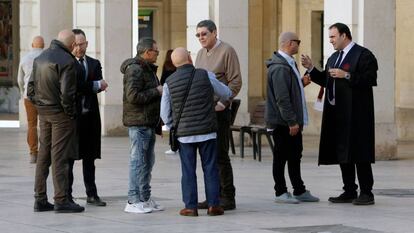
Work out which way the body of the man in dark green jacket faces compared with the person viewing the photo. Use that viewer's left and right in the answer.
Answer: facing to the right of the viewer

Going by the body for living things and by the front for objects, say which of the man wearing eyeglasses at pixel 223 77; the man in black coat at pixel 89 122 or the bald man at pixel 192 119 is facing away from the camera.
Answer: the bald man

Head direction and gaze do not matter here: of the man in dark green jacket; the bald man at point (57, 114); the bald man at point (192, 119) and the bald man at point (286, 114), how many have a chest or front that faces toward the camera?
0

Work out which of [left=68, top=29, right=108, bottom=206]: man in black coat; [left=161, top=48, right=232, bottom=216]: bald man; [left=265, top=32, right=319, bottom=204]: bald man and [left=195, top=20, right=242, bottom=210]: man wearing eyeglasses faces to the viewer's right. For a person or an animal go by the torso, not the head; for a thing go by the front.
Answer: [left=265, top=32, right=319, bottom=204]: bald man

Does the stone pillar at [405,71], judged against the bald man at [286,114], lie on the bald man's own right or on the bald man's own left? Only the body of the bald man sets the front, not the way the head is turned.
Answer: on the bald man's own left

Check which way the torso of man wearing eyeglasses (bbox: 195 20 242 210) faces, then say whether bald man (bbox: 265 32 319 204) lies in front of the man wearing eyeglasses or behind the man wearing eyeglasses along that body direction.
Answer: behind

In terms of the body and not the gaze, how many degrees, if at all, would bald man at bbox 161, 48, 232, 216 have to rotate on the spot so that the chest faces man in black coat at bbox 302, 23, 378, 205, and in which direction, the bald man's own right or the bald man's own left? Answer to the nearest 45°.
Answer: approximately 45° to the bald man's own right

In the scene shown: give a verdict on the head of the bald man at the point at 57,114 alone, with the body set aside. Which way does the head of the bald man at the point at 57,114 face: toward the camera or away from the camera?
away from the camera

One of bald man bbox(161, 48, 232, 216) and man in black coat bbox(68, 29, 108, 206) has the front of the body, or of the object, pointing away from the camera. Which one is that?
the bald man

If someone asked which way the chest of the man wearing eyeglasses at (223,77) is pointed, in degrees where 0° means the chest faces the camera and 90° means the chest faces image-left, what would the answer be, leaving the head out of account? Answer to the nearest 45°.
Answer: approximately 45°

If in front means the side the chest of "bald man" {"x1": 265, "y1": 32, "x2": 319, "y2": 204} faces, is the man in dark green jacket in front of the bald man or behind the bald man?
behind

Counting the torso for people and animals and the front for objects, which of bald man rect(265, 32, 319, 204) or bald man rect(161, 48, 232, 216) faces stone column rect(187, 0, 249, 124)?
bald man rect(161, 48, 232, 216)

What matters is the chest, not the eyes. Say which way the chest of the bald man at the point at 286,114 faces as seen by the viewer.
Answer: to the viewer's right

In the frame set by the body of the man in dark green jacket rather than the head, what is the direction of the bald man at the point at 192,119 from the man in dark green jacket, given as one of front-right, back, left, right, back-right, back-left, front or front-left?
front-right

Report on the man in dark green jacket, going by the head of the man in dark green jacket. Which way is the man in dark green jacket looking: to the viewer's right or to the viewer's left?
to the viewer's right

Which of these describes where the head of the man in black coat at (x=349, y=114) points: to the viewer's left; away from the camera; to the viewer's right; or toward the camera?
to the viewer's left
